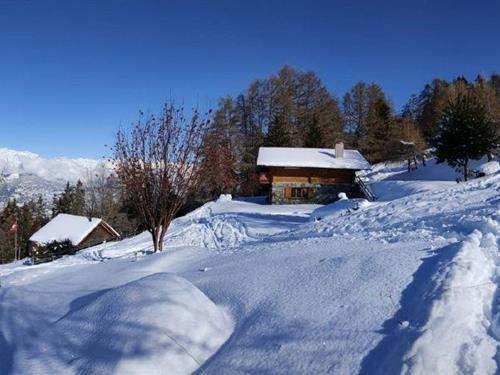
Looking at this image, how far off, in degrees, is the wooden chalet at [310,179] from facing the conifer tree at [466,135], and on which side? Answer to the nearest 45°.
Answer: approximately 135° to its left

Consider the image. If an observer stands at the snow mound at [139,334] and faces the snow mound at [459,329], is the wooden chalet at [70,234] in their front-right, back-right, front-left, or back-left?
back-left

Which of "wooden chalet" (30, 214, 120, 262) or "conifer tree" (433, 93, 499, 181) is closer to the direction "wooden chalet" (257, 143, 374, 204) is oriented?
the wooden chalet

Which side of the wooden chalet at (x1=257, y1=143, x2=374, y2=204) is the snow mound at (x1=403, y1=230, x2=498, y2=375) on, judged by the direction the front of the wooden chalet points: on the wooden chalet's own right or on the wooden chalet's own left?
on the wooden chalet's own left

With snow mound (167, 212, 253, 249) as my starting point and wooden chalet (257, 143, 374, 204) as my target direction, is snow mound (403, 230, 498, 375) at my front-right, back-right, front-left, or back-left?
back-right
